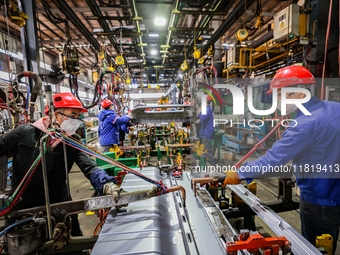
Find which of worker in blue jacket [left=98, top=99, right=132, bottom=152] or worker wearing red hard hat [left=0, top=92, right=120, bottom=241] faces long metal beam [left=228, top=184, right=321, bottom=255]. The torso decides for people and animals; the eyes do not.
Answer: the worker wearing red hard hat

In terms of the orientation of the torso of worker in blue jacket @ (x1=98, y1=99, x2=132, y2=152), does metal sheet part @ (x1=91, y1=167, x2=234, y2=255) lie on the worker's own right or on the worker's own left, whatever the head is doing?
on the worker's own right

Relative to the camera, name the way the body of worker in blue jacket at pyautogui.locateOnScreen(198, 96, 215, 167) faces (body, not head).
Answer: to the viewer's left

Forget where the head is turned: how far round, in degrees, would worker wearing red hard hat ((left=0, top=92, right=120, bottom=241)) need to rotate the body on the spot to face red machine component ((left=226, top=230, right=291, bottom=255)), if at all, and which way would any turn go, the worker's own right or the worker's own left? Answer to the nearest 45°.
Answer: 0° — they already face it

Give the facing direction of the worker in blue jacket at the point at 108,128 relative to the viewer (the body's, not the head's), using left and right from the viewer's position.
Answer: facing away from the viewer and to the right of the viewer

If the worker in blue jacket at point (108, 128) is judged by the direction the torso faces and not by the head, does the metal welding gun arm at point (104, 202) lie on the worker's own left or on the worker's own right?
on the worker's own right

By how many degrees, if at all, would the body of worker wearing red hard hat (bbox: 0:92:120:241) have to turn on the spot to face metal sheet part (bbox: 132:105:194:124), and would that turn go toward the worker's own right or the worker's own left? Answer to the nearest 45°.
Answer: approximately 45° to the worker's own left

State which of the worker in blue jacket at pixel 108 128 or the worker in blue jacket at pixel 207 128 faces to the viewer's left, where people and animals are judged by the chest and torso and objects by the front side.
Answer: the worker in blue jacket at pixel 207 128

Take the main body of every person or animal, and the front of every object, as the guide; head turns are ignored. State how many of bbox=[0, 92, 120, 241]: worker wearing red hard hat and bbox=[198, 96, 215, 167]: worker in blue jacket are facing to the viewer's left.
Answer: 1

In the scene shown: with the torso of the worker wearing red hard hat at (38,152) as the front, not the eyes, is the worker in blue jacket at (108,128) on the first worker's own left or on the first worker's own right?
on the first worker's own left

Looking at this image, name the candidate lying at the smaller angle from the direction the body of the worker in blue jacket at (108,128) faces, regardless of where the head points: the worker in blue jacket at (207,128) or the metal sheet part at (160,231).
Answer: the worker in blue jacket

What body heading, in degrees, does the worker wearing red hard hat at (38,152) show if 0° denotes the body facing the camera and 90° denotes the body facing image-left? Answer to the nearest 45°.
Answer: approximately 315°

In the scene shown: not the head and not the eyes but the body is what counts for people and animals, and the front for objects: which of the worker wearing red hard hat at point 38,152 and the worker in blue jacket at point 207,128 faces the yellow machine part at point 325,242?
the worker wearing red hard hat

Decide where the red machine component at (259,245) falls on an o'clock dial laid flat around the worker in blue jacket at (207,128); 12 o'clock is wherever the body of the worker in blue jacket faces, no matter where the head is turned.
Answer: The red machine component is roughly at 9 o'clock from the worker in blue jacket.
